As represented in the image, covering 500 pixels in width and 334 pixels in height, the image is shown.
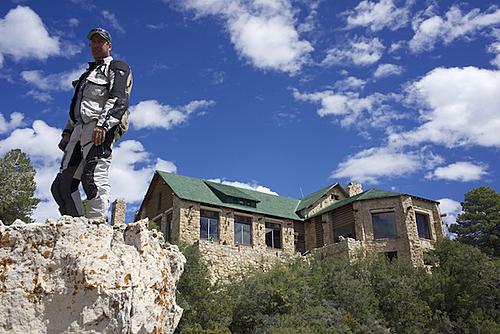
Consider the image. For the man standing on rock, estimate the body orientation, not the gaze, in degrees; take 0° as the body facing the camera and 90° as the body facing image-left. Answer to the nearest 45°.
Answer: approximately 45°

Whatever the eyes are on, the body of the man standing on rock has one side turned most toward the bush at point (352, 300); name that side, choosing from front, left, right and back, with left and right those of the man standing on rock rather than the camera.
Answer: back

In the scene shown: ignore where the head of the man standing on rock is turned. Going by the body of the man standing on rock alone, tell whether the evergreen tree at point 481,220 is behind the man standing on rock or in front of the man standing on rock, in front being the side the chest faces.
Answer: behind

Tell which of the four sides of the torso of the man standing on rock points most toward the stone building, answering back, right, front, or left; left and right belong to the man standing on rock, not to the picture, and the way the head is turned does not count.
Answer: back

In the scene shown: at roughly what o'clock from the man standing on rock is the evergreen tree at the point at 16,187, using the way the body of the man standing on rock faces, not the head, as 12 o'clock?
The evergreen tree is roughly at 4 o'clock from the man standing on rock.
